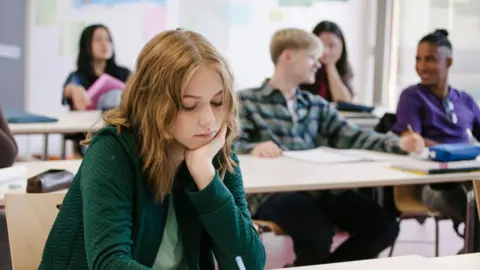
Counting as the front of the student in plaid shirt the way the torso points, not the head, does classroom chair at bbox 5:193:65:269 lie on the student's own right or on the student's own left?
on the student's own right

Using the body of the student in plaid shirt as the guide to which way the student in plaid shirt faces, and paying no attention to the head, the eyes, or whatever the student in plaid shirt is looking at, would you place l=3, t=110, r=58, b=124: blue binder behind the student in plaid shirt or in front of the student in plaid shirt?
behind

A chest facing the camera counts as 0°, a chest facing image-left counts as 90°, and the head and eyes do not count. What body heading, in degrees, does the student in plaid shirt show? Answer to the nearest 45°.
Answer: approximately 315°
